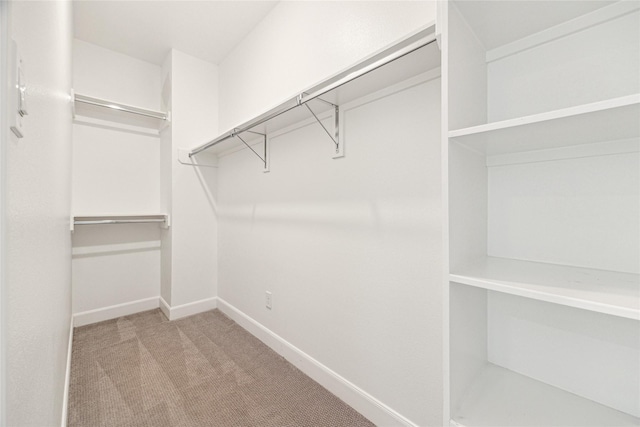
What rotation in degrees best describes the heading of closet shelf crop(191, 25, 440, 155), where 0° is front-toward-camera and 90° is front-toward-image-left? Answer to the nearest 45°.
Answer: approximately 45°

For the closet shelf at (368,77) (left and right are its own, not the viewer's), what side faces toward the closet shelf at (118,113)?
right

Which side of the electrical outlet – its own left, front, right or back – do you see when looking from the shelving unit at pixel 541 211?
left

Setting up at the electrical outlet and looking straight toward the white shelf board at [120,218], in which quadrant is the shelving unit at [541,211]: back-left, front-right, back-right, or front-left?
back-left

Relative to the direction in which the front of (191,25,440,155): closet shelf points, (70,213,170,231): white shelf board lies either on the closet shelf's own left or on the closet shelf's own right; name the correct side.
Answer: on the closet shelf's own right

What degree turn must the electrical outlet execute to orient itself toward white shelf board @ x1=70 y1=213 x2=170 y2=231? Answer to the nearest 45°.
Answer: approximately 90° to its right

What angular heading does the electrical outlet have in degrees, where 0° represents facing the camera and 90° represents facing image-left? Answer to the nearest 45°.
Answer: approximately 45°

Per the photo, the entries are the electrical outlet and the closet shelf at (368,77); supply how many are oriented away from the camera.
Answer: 0
